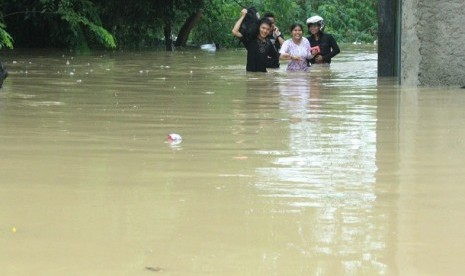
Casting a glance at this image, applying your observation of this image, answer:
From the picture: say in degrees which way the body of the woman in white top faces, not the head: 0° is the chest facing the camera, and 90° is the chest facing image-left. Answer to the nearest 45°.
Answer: approximately 0°

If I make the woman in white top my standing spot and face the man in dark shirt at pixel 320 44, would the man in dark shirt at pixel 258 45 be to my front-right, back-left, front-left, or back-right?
back-left

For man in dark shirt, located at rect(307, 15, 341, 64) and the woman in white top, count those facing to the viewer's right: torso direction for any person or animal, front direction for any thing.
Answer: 0

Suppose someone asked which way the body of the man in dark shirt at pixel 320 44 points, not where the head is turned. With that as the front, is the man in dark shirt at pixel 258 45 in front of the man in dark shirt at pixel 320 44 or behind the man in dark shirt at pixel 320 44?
in front

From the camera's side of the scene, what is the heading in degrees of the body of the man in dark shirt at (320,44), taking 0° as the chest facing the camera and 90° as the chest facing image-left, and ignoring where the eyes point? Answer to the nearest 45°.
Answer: approximately 45°

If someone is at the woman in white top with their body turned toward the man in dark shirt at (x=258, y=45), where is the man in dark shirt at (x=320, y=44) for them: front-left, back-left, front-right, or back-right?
back-right

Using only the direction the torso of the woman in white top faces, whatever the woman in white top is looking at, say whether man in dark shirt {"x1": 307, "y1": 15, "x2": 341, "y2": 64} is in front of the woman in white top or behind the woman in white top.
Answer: behind
